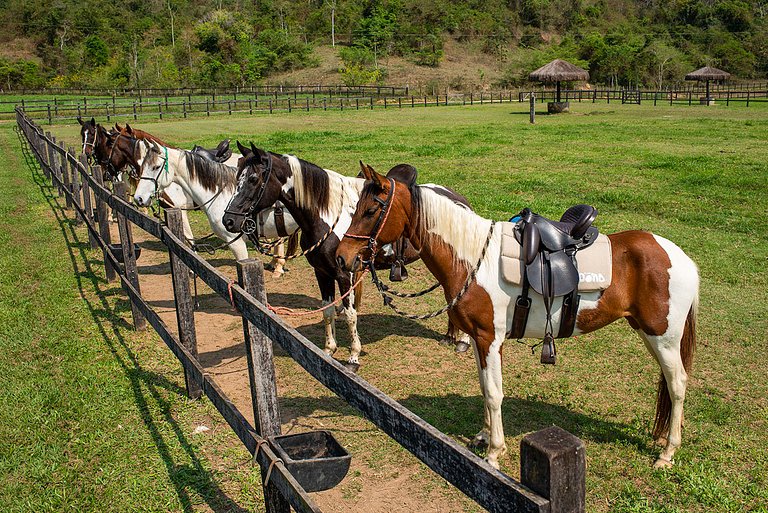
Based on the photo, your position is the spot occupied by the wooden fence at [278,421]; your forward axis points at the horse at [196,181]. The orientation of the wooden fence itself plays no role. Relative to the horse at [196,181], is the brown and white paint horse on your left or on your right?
right

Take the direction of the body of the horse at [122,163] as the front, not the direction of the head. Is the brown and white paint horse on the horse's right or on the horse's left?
on the horse's left

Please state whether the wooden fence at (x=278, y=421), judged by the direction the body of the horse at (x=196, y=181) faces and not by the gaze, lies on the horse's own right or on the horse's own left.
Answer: on the horse's own left

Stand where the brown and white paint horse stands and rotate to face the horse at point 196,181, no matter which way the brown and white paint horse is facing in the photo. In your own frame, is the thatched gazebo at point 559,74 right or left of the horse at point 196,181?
right

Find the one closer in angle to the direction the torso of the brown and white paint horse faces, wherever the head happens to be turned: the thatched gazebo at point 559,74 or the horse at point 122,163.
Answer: the horse

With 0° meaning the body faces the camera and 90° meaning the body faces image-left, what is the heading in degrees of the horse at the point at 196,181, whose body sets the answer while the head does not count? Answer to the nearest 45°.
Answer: approximately 45°

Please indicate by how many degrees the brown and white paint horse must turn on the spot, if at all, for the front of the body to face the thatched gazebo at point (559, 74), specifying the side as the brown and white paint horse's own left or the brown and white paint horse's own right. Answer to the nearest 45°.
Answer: approximately 90° to the brown and white paint horse's own right

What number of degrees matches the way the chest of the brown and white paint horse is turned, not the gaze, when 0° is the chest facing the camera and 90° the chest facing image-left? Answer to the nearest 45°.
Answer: approximately 90°

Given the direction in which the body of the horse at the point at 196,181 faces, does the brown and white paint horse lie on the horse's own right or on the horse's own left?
on the horse's own left

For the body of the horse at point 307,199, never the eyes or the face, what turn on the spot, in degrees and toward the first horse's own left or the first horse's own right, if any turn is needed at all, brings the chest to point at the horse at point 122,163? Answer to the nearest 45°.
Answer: approximately 90° to the first horse's own right
